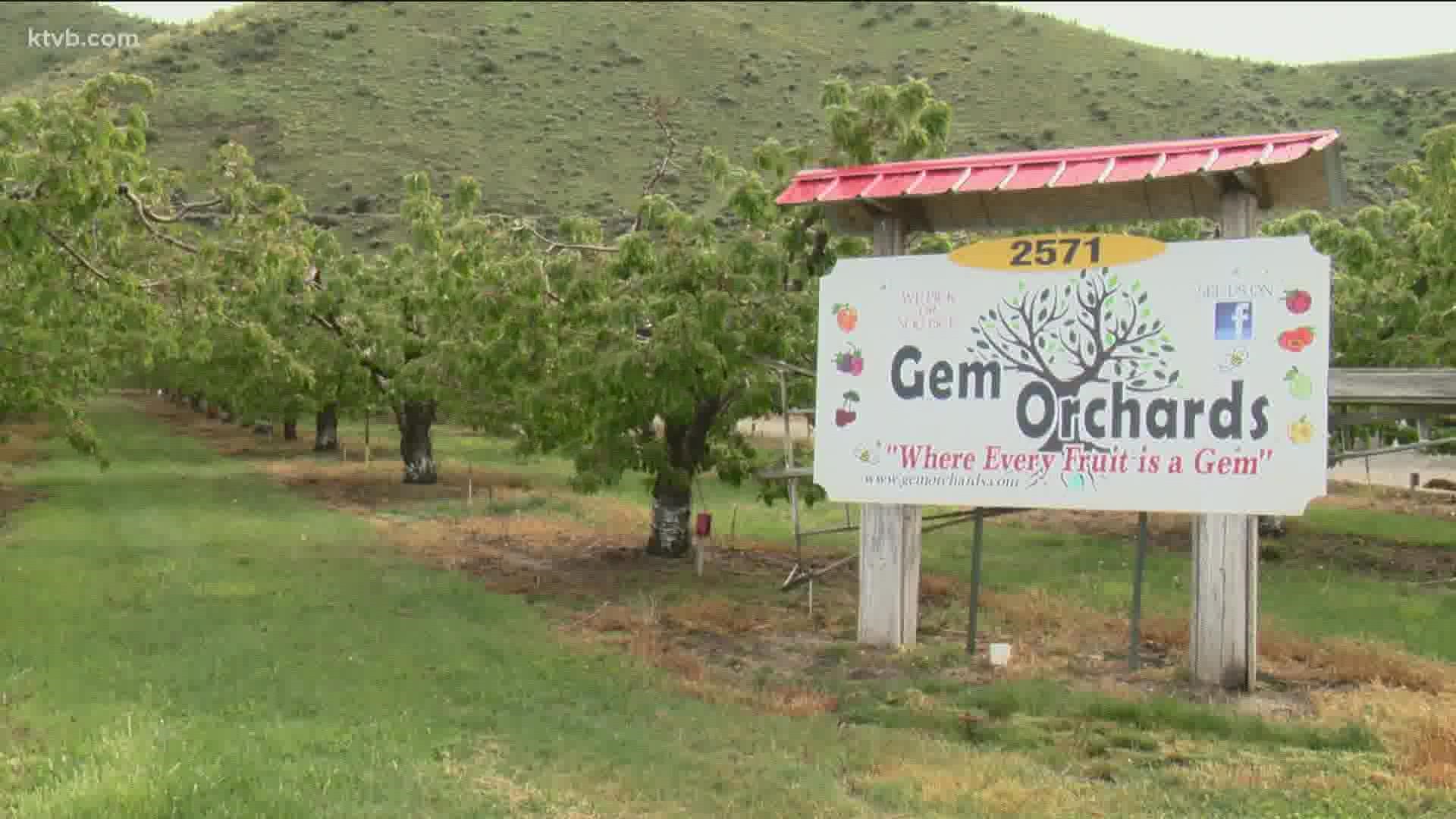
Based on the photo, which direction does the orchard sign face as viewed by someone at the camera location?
facing the viewer

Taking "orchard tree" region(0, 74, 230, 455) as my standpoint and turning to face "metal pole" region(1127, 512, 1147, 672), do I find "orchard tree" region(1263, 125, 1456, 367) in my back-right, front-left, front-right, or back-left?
front-left

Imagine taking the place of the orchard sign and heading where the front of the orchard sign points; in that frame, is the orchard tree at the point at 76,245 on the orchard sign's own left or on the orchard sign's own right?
on the orchard sign's own right

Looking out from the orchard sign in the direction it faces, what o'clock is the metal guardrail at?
The metal guardrail is roughly at 8 o'clock from the orchard sign.
